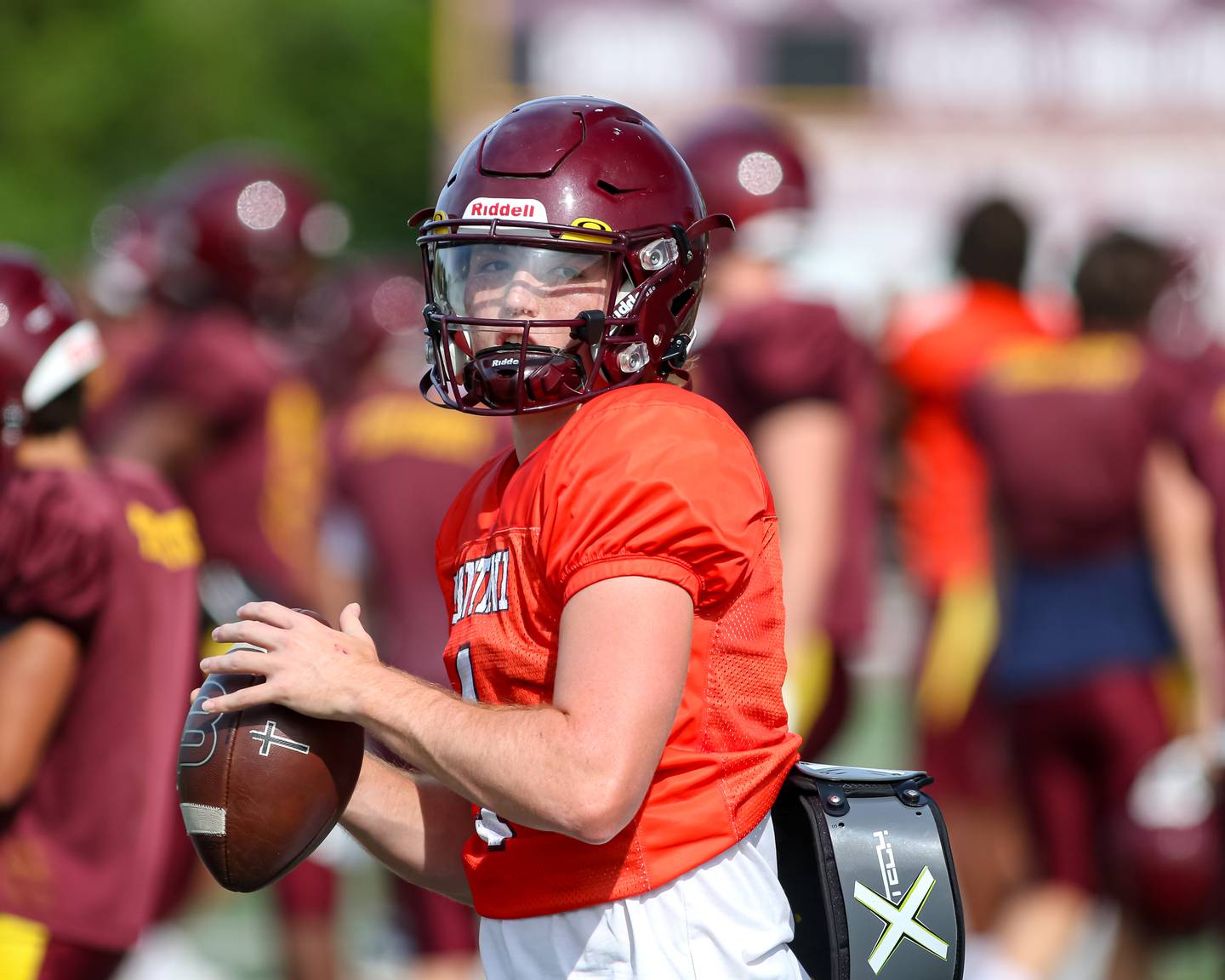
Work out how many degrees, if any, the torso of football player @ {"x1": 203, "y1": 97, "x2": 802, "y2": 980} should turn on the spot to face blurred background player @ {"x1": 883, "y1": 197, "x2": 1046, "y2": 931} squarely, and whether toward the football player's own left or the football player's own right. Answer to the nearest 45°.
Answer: approximately 135° to the football player's own right

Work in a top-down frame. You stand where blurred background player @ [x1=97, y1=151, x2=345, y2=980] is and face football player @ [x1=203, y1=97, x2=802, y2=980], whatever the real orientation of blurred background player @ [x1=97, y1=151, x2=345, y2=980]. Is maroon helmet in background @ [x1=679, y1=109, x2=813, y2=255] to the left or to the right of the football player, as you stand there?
left

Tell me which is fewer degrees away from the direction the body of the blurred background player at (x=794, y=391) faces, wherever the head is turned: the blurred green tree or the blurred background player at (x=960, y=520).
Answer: the blurred green tree

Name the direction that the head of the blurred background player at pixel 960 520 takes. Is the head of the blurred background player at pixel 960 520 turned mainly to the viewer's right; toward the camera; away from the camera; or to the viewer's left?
away from the camera

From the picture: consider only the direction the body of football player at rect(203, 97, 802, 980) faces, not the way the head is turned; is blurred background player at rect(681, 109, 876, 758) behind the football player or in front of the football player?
behind

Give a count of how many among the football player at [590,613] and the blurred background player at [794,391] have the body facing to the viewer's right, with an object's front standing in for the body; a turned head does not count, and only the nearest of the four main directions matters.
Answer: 0

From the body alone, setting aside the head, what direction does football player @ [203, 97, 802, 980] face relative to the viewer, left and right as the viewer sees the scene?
facing the viewer and to the left of the viewer
